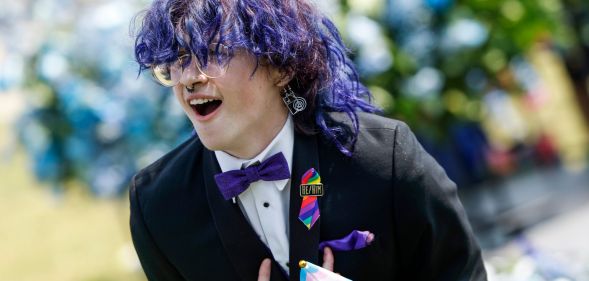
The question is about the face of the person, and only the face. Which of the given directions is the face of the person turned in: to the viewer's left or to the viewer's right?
to the viewer's left

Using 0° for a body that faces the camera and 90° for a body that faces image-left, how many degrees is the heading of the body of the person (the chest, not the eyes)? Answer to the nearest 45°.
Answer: approximately 45°
